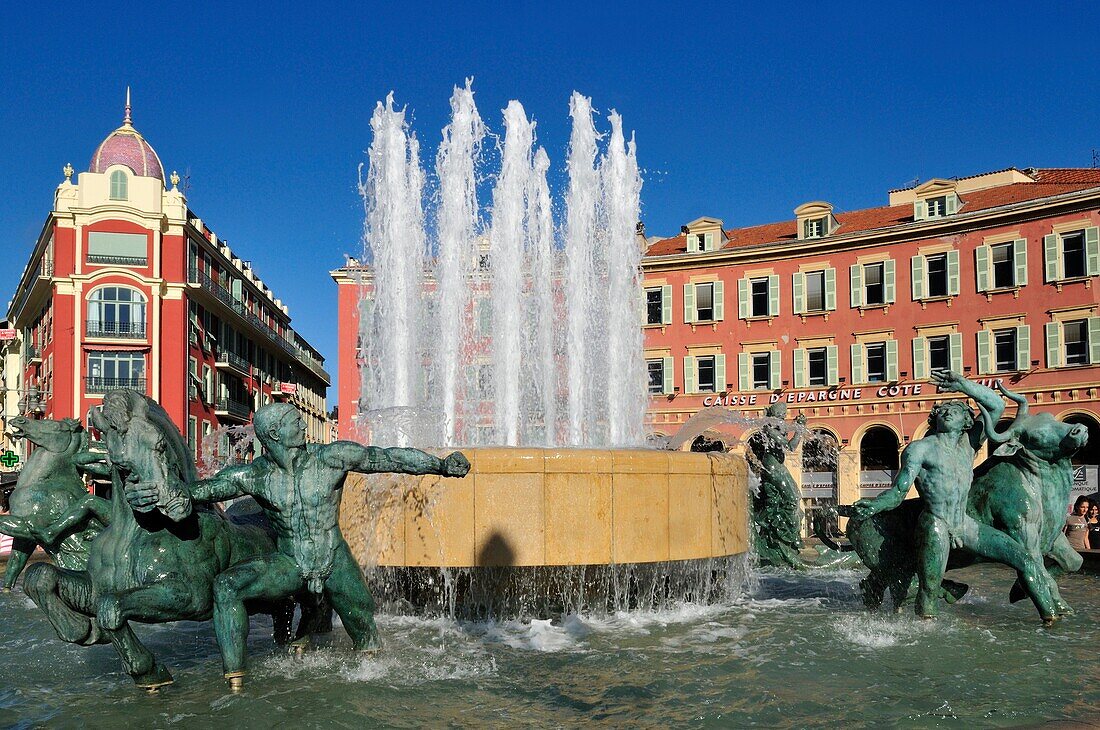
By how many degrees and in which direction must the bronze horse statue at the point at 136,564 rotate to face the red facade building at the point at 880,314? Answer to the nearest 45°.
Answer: approximately 180°

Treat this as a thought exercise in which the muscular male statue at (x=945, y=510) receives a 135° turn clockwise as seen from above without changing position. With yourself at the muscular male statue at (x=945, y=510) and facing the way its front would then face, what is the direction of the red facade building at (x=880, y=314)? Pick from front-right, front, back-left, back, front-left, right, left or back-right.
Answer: front-right

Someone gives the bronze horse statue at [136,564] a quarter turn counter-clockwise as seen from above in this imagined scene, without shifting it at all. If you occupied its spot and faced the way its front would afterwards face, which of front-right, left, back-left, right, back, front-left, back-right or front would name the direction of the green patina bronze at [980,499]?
front-left

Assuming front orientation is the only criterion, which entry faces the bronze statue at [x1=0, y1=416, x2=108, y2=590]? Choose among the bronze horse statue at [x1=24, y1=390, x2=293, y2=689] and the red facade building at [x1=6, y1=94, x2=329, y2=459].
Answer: the red facade building

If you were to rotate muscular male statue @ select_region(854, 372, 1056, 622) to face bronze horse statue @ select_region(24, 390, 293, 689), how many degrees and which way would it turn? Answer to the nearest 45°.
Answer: approximately 45° to its right

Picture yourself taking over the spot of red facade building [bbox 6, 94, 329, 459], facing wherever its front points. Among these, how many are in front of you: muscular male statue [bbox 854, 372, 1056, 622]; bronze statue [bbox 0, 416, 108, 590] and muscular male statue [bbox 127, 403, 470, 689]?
3

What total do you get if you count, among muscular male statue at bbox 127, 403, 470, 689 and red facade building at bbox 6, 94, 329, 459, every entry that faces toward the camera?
2

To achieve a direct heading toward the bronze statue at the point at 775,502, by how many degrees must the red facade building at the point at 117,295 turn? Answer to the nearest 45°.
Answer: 0° — it already faces it

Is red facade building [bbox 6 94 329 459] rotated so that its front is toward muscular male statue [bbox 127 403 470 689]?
yes

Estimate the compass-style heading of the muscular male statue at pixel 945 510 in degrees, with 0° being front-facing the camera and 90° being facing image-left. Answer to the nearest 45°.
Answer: approximately 0°

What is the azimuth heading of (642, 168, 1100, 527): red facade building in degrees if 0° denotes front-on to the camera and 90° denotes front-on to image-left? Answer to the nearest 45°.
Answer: approximately 45°

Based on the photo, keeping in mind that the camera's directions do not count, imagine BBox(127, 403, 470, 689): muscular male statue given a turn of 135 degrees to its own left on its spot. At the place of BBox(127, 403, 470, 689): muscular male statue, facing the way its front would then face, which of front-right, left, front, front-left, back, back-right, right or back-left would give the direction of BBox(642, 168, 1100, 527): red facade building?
front

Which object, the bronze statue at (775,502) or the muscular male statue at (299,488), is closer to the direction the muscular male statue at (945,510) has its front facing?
the muscular male statue
